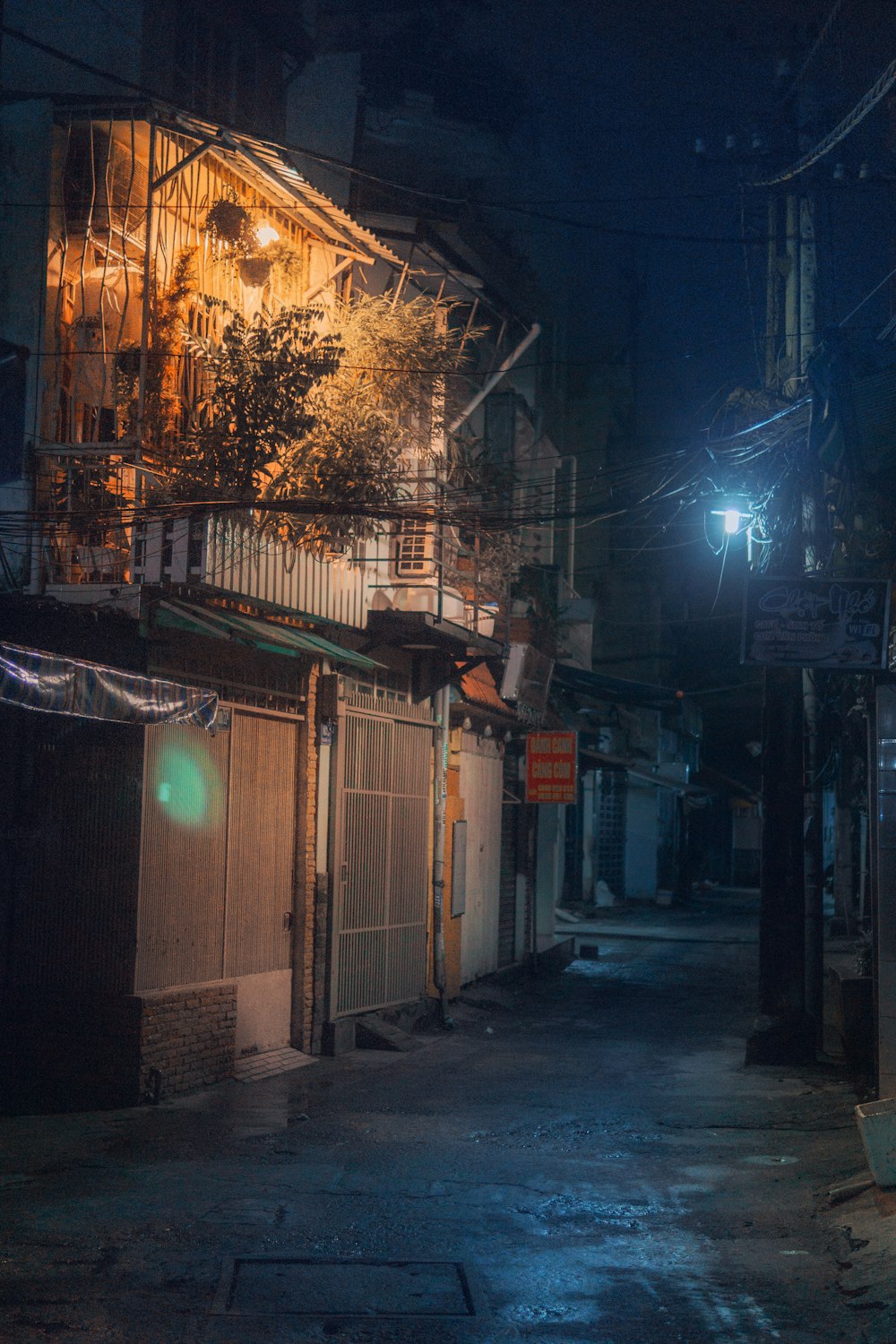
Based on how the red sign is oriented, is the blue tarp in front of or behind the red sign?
in front

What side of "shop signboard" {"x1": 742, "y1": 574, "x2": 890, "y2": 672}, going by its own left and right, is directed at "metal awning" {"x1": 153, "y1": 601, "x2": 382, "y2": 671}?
right

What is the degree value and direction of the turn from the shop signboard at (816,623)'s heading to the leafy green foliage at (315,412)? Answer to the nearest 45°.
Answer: approximately 90° to its right

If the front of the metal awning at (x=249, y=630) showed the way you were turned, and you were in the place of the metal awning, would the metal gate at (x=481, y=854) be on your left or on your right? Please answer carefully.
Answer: on your left

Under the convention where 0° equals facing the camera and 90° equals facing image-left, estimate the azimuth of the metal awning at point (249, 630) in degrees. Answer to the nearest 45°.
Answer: approximately 315°

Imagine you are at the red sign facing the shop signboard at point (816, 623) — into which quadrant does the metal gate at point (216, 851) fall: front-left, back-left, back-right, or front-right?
front-right

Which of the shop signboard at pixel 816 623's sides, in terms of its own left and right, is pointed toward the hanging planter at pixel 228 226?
right

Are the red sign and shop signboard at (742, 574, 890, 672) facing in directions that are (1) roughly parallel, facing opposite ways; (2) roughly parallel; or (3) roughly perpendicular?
roughly parallel

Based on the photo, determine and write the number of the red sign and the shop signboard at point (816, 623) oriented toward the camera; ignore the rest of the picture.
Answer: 2

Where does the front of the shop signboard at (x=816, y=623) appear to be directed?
toward the camera

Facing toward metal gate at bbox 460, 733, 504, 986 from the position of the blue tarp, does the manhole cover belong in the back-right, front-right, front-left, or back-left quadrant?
back-right

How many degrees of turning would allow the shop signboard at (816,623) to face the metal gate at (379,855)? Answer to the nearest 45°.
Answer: approximately 135° to its right

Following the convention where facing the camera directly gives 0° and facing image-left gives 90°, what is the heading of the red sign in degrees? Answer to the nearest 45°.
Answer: approximately 0°

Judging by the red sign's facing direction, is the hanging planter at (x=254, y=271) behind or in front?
in front
